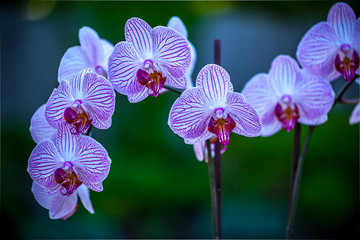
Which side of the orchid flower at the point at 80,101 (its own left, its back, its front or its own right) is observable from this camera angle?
front

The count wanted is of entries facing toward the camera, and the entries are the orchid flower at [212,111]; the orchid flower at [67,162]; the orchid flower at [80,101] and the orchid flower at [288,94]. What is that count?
4

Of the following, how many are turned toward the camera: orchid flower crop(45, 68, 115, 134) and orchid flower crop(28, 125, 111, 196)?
2

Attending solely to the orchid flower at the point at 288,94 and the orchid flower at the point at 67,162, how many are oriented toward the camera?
2

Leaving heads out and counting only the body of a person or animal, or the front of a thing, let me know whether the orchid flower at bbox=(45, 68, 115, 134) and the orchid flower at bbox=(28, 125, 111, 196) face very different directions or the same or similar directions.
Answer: same or similar directions

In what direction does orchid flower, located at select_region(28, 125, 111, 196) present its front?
toward the camera

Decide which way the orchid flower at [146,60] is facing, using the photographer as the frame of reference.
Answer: facing the viewer

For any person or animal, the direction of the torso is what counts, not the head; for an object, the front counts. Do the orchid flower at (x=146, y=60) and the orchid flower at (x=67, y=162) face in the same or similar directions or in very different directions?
same or similar directions

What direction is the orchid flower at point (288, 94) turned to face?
toward the camera
